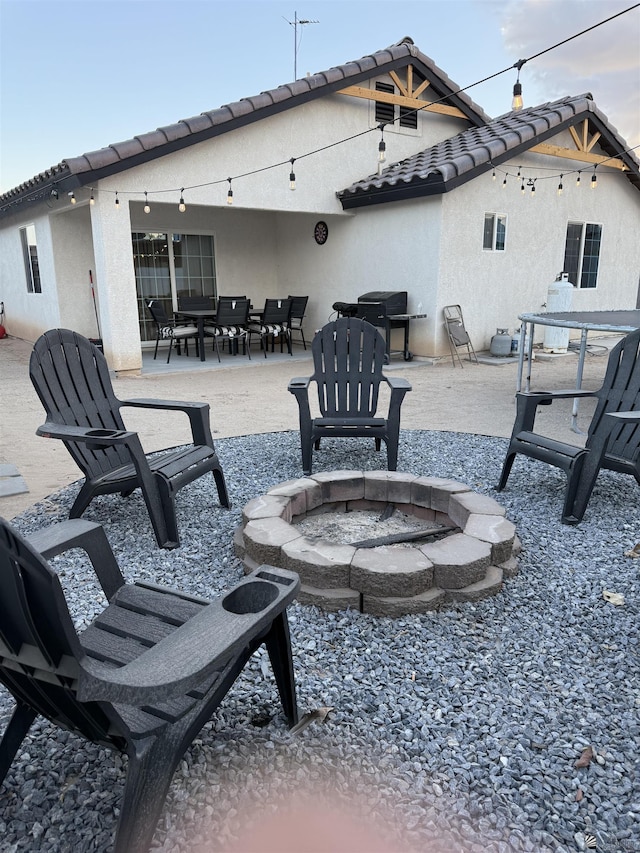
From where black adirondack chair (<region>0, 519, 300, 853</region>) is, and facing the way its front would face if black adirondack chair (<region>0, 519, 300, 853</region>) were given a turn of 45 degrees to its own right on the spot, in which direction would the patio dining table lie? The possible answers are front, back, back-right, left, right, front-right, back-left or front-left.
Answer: left

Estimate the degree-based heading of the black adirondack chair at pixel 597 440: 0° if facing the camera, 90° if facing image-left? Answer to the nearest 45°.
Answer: approximately 45°

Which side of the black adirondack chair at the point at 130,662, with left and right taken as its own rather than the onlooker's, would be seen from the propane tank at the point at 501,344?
front

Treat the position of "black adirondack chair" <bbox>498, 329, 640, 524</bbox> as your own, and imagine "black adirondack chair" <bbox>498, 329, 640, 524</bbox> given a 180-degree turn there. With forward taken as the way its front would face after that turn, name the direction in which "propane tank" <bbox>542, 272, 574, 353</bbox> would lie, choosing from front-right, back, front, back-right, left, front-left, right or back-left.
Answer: front-left

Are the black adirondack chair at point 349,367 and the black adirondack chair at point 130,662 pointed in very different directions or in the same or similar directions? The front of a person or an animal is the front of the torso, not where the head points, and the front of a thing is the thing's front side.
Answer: very different directions

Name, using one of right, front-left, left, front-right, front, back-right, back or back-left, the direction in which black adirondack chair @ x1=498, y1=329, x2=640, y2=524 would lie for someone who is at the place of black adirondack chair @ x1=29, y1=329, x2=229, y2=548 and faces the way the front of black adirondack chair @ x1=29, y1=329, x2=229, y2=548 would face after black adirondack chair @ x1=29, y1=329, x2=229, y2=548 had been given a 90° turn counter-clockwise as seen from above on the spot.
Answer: front-right

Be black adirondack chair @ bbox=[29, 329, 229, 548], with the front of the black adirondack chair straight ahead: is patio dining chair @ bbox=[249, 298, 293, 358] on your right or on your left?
on your left

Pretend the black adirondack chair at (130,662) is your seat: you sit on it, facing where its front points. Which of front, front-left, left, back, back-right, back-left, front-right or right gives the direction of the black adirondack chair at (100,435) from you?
front-left

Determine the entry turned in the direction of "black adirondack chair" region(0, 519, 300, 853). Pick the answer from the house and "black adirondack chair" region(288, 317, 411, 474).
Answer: "black adirondack chair" region(288, 317, 411, 474)

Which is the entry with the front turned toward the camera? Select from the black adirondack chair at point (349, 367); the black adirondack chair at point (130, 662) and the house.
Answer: the black adirondack chair at point (349, 367)

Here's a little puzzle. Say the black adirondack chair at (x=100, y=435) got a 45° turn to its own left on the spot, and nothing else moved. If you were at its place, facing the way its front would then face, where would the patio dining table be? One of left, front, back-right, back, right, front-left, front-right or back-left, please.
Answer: left

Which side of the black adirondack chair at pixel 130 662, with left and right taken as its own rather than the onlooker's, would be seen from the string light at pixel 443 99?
front

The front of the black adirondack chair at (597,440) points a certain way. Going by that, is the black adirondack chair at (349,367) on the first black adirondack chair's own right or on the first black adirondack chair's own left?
on the first black adirondack chair's own right

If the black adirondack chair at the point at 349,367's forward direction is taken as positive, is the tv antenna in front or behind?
behind

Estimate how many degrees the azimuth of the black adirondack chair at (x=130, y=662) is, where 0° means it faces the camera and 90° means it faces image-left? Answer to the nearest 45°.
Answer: approximately 225°

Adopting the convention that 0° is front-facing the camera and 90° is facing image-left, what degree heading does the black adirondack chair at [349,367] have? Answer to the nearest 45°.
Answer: approximately 0°
